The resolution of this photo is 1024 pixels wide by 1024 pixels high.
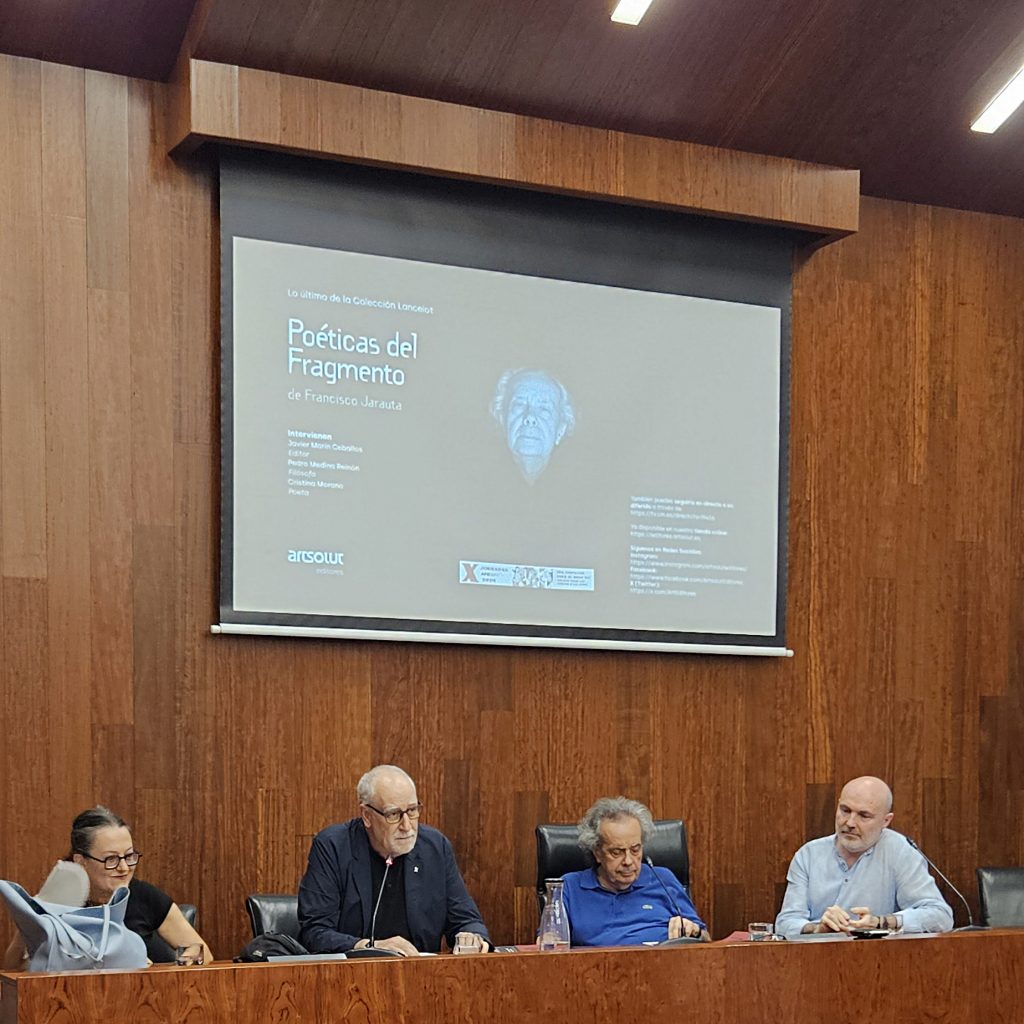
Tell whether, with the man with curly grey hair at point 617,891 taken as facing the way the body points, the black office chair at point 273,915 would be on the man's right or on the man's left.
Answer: on the man's right

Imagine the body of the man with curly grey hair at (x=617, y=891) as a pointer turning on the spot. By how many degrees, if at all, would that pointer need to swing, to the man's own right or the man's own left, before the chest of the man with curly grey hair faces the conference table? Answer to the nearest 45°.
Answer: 0° — they already face it

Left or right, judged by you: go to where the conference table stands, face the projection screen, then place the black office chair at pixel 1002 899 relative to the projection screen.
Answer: right

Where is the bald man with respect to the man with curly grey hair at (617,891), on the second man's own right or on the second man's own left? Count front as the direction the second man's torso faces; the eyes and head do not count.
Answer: on the second man's own left

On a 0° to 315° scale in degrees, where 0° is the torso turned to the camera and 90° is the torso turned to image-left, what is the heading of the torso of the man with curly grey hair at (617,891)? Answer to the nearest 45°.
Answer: approximately 0°

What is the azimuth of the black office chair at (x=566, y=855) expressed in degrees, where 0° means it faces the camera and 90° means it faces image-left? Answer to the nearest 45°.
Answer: approximately 0°
